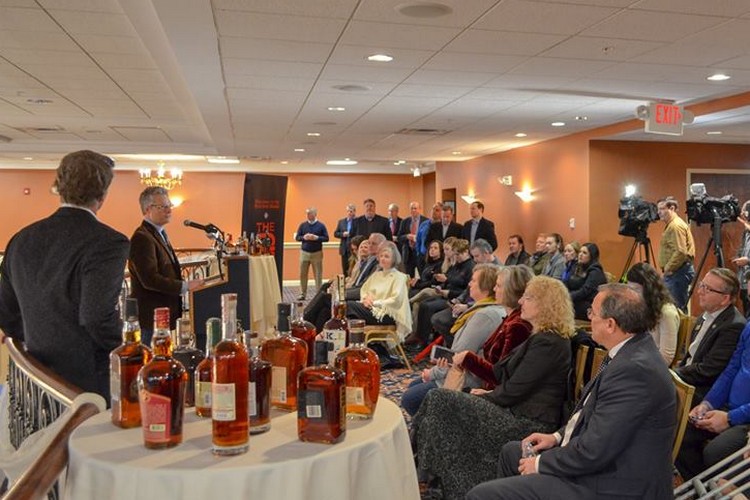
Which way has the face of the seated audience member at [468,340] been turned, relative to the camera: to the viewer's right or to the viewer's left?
to the viewer's left

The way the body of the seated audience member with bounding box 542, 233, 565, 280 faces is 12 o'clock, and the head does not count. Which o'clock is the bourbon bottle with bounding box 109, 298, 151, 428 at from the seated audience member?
The bourbon bottle is roughly at 11 o'clock from the seated audience member.

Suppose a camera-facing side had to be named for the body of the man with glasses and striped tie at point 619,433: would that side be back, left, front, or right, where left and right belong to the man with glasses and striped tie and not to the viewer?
left

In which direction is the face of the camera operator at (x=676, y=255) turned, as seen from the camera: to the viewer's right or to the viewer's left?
to the viewer's left

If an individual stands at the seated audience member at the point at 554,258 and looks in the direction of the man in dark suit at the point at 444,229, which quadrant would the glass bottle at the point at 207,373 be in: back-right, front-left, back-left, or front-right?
back-left

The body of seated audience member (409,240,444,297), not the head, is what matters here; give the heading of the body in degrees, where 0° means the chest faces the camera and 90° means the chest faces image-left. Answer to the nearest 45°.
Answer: approximately 45°

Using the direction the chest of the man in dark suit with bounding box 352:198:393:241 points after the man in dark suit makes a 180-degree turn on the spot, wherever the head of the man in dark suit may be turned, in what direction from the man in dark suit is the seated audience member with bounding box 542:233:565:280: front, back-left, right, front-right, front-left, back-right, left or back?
back-right

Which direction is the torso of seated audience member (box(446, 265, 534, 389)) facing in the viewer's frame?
to the viewer's left

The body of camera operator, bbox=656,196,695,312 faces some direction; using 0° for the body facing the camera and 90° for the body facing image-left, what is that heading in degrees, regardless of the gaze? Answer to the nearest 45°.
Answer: approximately 90°

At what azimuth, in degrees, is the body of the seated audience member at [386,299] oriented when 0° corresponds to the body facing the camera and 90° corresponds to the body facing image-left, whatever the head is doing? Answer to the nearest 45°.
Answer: approximately 45°

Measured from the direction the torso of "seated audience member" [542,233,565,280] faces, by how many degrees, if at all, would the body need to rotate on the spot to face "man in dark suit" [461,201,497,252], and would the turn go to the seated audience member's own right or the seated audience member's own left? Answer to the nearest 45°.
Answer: approximately 90° to the seated audience member's own right

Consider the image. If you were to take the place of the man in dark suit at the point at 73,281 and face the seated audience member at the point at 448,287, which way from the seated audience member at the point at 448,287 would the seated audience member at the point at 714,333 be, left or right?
right
